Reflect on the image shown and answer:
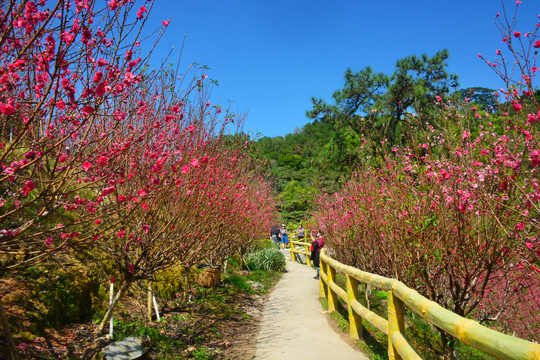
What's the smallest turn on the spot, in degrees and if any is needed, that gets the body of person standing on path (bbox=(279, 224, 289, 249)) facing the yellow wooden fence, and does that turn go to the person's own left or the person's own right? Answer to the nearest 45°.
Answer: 0° — they already face it

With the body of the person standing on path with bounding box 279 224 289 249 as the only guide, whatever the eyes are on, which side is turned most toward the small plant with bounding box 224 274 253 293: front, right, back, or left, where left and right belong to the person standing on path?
front

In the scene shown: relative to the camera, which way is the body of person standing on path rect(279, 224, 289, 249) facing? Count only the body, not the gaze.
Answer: toward the camera

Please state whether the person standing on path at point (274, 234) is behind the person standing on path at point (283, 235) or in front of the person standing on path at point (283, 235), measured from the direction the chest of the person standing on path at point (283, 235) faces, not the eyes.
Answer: in front

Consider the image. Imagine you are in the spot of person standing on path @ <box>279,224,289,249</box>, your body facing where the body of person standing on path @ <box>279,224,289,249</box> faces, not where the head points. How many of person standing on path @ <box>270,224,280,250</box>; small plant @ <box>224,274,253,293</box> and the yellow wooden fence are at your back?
0

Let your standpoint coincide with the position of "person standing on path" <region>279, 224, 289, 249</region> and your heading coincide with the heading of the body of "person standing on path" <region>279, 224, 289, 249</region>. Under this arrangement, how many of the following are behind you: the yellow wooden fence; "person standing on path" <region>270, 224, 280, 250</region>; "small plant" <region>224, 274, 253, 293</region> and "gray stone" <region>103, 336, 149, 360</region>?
0

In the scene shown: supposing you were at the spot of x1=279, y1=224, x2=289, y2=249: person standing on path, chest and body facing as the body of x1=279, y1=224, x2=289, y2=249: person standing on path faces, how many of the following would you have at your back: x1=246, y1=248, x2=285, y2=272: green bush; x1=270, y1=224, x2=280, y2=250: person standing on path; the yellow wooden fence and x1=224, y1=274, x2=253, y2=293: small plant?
0

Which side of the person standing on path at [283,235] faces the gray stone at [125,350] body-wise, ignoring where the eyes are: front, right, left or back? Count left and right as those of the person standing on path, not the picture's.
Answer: front

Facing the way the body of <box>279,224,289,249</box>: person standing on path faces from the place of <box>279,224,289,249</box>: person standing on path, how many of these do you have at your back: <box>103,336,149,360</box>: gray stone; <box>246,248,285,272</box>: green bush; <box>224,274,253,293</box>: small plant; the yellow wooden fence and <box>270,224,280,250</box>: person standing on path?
0

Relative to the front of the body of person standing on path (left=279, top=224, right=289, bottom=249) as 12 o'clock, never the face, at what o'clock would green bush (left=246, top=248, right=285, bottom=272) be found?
The green bush is roughly at 12 o'clock from the person standing on path.
